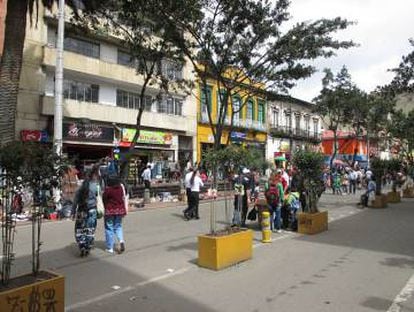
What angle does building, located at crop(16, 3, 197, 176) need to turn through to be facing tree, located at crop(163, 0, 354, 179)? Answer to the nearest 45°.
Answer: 0° — it already faces it

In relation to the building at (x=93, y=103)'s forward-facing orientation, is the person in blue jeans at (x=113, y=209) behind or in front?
in front

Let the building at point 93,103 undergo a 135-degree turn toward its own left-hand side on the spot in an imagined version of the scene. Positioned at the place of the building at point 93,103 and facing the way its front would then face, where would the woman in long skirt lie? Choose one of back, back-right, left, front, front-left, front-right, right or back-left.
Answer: back

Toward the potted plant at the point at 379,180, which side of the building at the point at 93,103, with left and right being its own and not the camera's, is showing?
front

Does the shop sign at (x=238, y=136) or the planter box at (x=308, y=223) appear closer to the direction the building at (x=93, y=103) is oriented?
the planter box

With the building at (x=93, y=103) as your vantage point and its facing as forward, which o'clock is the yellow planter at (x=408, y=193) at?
The yellow planter is roughly at 11 o'clock from the building.

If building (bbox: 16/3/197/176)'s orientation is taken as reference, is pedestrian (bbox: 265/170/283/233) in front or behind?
in front

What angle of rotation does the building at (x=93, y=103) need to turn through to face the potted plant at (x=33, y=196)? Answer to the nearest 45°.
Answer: approximately 45° to its right

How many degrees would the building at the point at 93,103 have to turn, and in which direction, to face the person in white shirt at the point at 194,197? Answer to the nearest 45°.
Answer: approximately 45° to its right

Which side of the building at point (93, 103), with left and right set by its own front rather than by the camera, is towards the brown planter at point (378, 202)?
front

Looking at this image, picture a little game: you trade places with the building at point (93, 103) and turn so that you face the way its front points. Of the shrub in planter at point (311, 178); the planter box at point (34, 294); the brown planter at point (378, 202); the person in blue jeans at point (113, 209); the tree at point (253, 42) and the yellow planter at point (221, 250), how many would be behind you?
0

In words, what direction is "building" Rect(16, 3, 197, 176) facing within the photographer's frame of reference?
facing the viewer and to the right of the viewer

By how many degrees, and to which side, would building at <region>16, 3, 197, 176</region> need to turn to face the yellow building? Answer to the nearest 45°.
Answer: approximately 90° to its left

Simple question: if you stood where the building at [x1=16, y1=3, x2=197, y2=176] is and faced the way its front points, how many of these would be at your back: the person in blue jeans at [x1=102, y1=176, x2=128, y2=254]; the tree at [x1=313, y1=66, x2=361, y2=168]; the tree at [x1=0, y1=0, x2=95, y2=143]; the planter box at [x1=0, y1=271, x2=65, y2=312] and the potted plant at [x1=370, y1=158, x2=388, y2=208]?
0

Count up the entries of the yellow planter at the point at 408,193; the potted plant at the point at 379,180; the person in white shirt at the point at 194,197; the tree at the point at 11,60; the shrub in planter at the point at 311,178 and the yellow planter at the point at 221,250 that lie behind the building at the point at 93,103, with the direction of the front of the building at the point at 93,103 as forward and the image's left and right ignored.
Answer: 0

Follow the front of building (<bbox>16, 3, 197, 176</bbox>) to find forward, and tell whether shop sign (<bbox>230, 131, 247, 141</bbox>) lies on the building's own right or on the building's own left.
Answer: on the building's own left

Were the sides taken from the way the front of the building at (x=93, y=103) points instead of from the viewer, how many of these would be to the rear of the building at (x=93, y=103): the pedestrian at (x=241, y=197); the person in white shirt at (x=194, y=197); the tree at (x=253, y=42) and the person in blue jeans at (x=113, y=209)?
0

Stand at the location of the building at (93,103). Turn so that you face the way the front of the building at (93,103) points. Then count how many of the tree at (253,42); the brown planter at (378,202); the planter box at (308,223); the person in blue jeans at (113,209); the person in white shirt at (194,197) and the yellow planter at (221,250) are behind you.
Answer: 0

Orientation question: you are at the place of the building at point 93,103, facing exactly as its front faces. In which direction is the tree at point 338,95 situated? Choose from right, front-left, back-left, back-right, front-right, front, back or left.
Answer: front-left
